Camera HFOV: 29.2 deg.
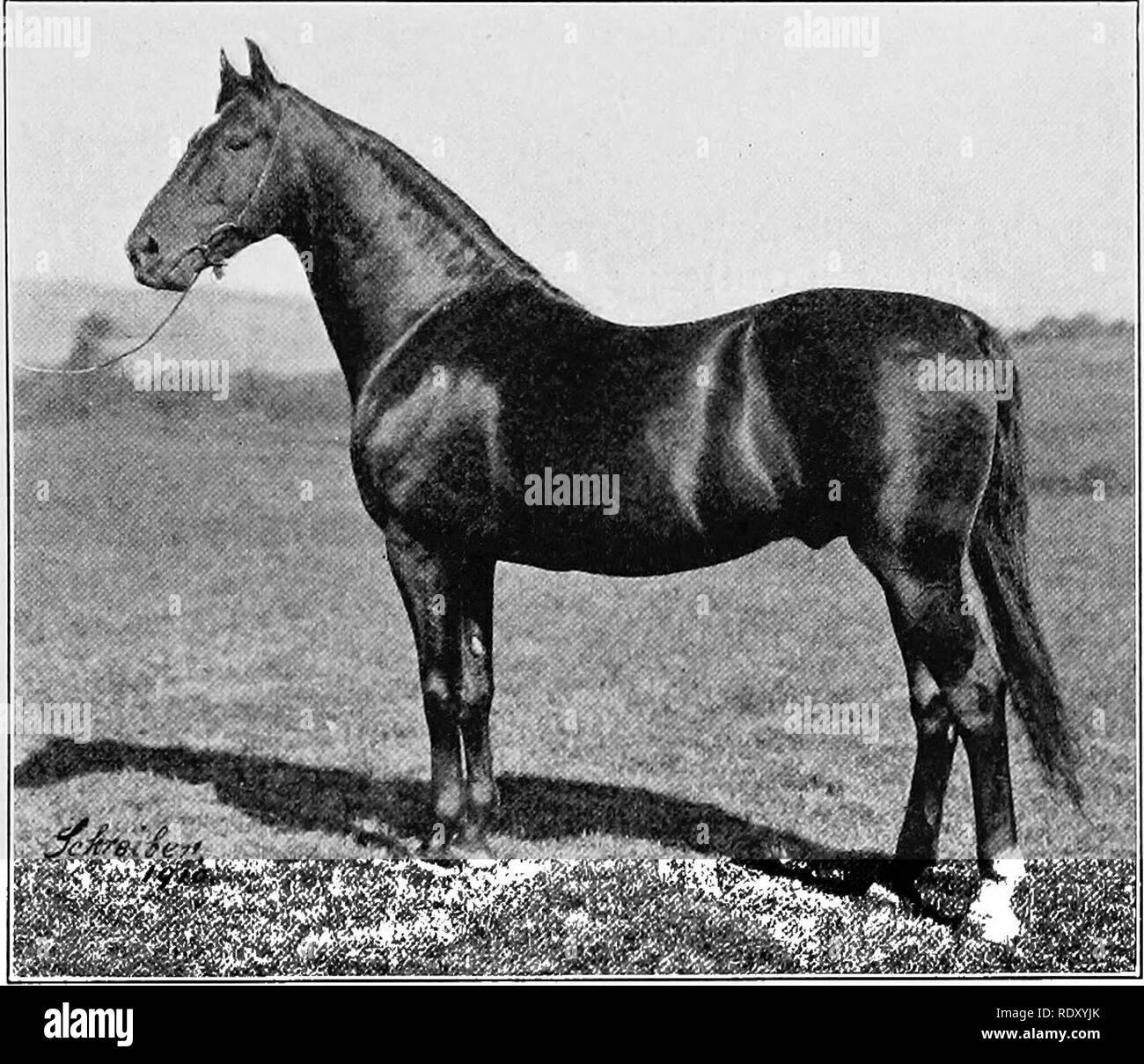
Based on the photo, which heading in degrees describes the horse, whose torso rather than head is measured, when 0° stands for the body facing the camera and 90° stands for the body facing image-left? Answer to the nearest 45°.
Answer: approximately 90°
